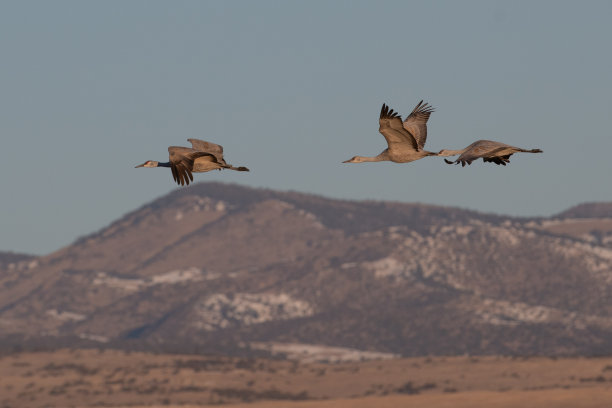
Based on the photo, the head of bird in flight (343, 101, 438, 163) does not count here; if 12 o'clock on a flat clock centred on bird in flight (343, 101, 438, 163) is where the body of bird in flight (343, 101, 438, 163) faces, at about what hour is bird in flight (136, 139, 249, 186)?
bird in flight (136, 139, 249, 186) is roughly at 11 o'clock from bird in flight (343, 101, 438, 163).

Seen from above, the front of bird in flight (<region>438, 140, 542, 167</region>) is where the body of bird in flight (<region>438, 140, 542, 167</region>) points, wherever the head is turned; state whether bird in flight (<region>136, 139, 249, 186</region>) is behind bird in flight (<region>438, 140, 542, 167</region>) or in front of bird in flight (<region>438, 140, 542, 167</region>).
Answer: in front

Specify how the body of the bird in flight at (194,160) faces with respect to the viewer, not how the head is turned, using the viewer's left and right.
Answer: facing to the left of the viewer

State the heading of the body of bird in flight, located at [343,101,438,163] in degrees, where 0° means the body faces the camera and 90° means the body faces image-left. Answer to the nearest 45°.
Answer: approximately 90°

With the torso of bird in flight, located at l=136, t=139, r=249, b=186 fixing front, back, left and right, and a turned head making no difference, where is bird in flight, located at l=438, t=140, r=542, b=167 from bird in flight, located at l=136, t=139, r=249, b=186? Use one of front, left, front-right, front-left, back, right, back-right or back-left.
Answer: back

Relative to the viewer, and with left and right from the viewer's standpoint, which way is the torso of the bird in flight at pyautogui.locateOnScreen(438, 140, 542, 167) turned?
facing to the left of the viewer

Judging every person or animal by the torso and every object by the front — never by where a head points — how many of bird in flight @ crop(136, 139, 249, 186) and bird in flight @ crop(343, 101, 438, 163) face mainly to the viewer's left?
2
